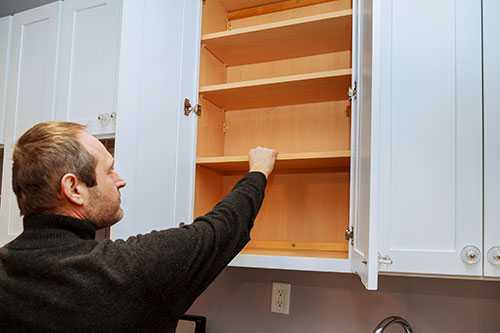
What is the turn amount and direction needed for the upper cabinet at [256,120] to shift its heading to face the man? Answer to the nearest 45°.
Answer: approximately 45° to its right

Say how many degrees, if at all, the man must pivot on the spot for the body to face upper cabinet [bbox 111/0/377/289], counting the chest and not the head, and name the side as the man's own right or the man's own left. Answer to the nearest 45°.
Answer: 0° — they already face it

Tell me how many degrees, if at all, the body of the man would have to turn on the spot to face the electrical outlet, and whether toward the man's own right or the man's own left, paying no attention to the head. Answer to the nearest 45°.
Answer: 0° — they already face it

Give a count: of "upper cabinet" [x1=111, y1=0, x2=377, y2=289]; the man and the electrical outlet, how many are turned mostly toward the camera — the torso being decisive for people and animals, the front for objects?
2

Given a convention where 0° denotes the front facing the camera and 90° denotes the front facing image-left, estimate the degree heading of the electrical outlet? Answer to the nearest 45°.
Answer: approximately 0°

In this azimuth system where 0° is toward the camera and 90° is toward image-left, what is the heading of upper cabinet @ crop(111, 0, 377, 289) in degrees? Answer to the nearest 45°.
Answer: approximately 0°

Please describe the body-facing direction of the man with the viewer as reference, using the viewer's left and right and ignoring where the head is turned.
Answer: facing away from the viewer and to the right of the viewer
